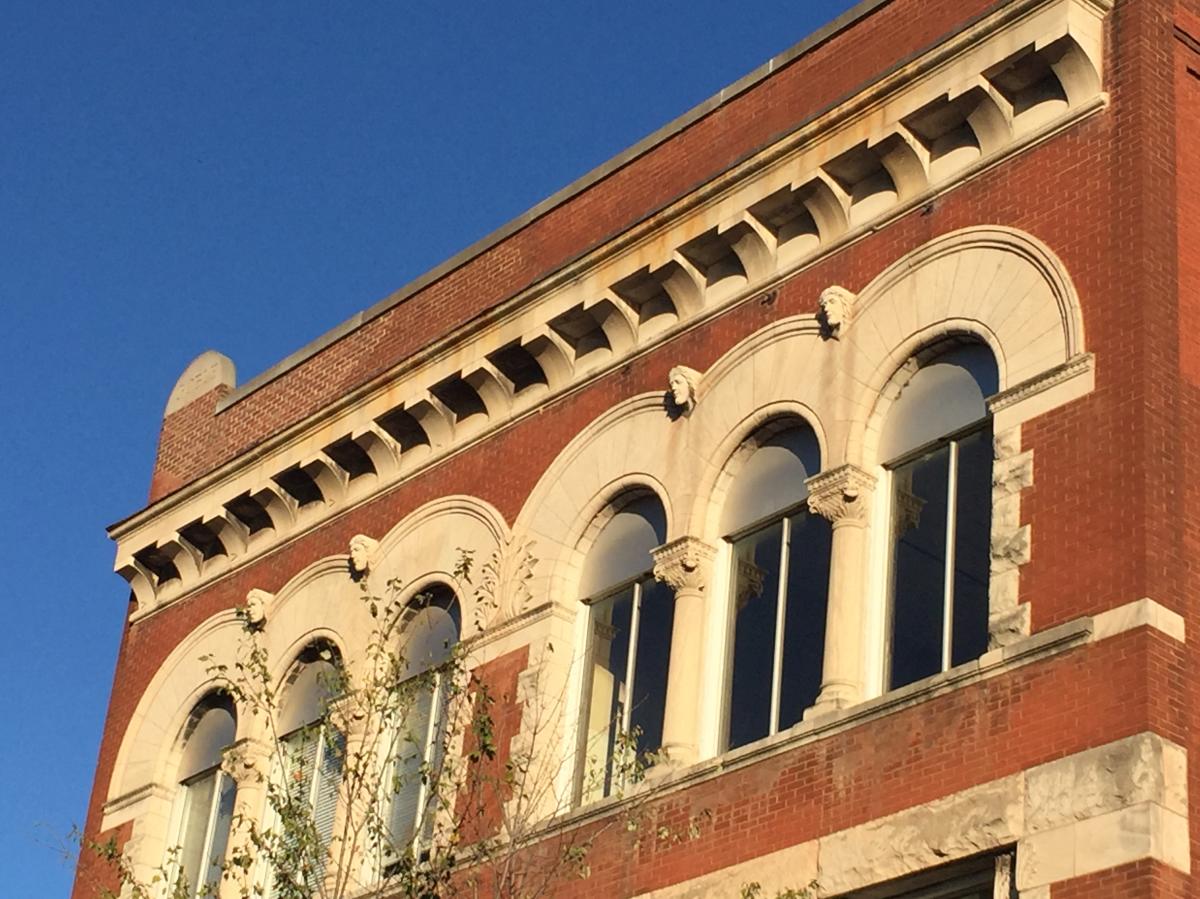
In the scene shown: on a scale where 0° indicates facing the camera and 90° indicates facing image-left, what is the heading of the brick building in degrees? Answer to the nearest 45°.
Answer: approximately 45°
